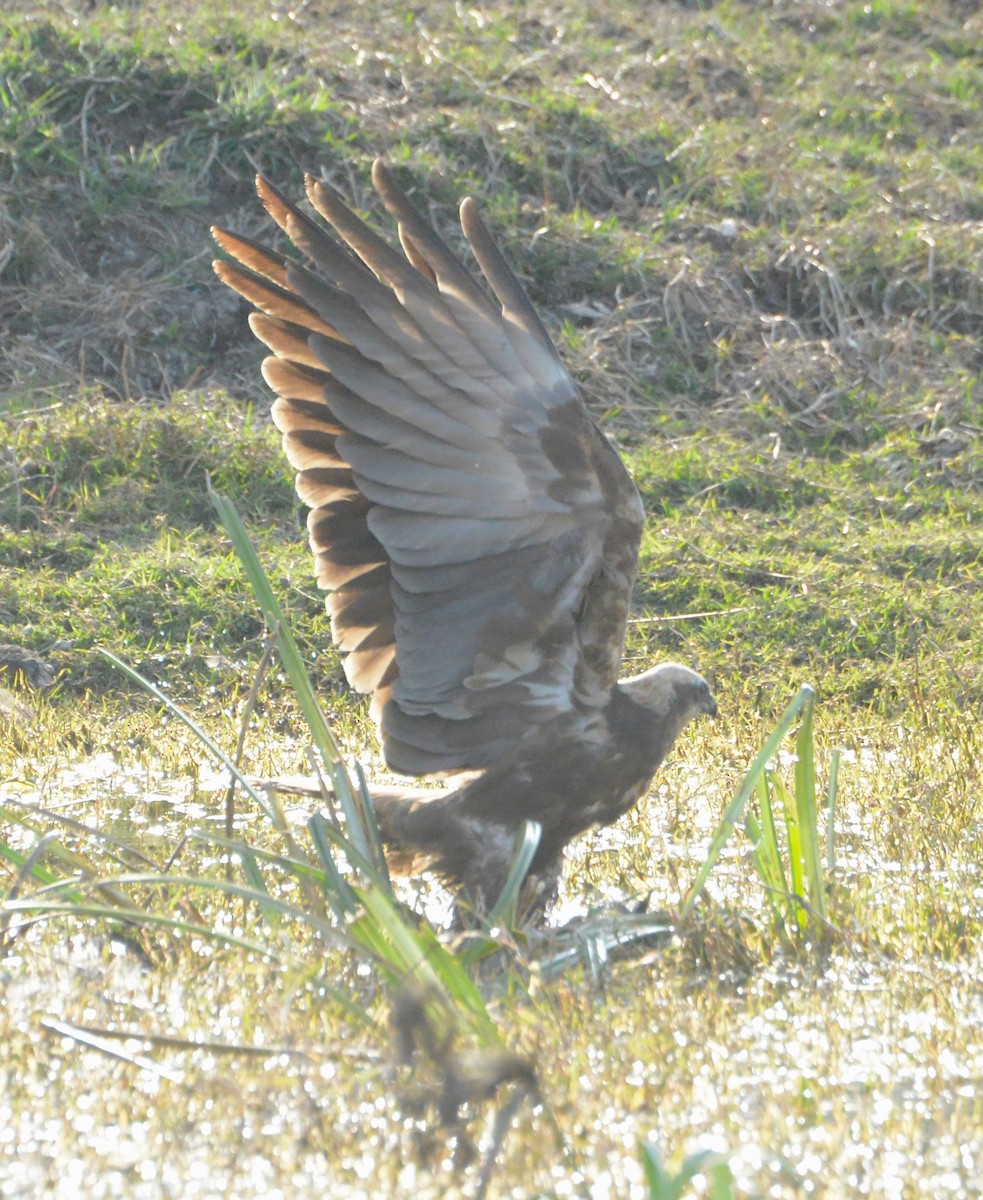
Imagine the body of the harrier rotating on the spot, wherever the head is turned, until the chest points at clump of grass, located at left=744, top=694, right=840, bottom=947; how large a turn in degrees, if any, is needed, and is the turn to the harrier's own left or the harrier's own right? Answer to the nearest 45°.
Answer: approximately 45° to the harrier's own right

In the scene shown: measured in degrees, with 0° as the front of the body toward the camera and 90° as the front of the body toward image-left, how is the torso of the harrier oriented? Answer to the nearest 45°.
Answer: approximately 270°
